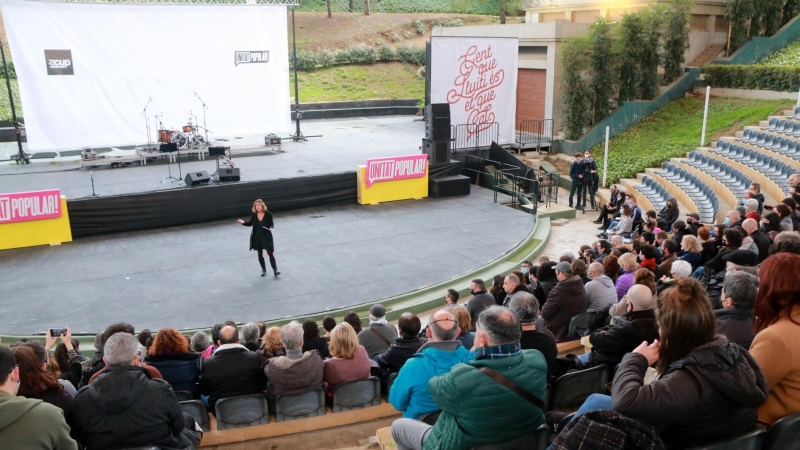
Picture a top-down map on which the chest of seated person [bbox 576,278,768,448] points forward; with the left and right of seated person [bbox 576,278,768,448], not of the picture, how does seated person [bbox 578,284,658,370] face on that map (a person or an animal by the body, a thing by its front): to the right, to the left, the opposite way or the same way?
the same way

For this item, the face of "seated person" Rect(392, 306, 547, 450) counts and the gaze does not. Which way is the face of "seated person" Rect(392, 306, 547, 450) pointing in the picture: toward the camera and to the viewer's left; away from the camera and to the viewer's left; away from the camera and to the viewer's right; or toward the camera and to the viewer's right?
away from the camera and to the viewer's left

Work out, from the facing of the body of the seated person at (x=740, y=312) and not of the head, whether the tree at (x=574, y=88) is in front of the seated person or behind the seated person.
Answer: in front

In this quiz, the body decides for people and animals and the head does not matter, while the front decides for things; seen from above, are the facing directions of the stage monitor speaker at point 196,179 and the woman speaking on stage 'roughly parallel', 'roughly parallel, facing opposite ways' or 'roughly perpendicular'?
roughly parallel, facing opposite ways

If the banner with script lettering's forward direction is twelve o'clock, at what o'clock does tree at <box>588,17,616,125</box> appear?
The tree is roughly at 8 o'clock from the banner with script lettering.

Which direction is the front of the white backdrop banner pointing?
toward the camera

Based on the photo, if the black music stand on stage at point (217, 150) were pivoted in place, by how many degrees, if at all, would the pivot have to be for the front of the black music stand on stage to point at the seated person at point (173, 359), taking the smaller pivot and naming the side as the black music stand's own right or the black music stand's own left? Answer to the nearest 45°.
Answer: approximately 180°

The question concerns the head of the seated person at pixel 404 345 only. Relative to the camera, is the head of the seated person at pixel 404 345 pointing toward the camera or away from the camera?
away from the camera

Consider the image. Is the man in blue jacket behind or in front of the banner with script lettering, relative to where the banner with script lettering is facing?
in front

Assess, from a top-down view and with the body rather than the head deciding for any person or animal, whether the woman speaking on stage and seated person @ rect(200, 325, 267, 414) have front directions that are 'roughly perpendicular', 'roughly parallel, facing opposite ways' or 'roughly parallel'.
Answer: roughly parallel, facing opposite ways

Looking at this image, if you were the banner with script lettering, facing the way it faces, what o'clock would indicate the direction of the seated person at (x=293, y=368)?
The seated person is roughly at 12 o'clock from the banner with script lettering.

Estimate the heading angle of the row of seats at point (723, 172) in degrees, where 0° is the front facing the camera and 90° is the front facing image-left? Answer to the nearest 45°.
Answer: approximately 45°

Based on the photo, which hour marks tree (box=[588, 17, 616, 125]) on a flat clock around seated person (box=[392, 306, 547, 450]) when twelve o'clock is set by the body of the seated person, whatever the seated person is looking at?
The tree is roughly at 2 o'clock from the seated person.

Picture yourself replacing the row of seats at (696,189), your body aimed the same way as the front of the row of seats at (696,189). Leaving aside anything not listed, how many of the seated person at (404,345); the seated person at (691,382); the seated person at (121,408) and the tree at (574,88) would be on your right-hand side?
1

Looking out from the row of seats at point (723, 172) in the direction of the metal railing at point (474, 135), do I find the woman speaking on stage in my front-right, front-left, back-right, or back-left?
front-left

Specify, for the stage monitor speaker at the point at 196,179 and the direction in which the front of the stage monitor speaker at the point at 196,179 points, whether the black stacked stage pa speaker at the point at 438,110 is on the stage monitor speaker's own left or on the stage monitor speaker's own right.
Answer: on the stage monitor speaker's own right

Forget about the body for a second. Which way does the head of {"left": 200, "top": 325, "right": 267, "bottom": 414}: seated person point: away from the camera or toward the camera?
away from the camera

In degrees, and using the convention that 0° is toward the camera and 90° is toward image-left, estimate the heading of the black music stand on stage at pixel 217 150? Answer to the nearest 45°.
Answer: approximately 180°

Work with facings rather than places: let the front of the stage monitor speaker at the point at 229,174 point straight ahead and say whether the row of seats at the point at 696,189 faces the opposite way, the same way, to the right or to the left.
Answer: to the left

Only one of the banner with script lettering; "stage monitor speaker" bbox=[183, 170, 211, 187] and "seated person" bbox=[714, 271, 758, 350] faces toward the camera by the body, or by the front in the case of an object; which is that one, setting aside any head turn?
the banner with script lettering

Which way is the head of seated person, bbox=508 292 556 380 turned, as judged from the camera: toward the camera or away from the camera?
away from the camera

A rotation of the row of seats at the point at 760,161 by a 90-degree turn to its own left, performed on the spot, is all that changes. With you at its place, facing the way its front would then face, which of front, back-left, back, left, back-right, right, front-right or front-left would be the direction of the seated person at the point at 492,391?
front-right

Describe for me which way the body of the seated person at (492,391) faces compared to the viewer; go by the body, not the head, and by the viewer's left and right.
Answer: facing away from the viewer and to the left of the viewer

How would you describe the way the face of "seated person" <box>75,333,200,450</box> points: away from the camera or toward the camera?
away from the camera

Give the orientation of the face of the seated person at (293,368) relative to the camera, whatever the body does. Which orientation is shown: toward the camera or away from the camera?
away from the camera
